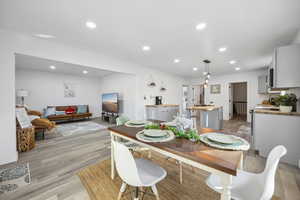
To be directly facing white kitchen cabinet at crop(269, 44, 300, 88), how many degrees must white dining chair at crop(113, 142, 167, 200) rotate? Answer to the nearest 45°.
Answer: approximately 45° to its right

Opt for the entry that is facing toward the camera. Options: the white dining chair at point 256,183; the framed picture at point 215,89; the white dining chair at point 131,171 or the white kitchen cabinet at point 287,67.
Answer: the framed picture

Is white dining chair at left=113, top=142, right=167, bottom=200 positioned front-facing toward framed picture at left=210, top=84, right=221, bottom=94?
yes

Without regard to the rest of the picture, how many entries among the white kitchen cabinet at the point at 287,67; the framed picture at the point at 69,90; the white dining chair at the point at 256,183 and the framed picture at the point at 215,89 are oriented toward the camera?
2

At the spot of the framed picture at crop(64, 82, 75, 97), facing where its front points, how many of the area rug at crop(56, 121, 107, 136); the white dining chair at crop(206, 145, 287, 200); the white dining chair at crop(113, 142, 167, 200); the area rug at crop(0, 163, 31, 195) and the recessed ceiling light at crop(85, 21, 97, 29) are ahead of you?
5

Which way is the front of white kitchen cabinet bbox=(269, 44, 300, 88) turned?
to the viewer's left
